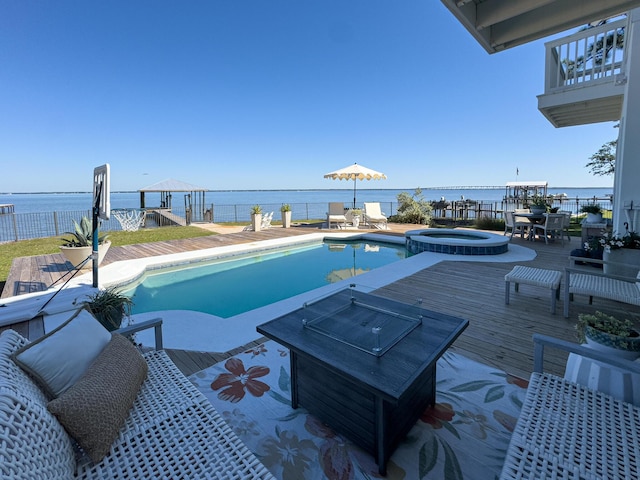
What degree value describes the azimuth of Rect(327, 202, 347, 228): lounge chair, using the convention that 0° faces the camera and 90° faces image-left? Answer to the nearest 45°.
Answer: approximately 0°

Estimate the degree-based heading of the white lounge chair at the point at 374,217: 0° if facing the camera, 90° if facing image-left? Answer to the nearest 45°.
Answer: approximately 315°

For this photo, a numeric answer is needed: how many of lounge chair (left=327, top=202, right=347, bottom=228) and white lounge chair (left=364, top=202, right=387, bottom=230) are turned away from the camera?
0

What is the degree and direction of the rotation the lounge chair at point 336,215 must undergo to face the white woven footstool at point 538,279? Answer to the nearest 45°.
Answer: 0° — it already faces it

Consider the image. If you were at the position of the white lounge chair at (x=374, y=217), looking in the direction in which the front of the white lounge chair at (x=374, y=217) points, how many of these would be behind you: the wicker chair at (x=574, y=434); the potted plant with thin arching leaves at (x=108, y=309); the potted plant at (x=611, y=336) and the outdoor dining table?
0

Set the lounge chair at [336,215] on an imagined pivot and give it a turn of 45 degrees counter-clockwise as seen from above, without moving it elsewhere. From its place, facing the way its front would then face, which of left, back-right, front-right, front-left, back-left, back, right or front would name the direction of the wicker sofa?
front-right

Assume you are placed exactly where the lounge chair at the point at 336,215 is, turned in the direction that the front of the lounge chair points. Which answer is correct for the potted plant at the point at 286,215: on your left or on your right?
on your right

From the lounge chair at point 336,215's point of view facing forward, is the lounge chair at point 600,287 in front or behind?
in front

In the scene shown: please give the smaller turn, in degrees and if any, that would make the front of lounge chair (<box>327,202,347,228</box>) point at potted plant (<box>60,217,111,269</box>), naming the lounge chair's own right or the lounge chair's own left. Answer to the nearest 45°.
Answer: approximately 45° to the lounge chair's own right

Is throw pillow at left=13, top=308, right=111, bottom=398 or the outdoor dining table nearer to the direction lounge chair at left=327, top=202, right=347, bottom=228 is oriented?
the throw pillow

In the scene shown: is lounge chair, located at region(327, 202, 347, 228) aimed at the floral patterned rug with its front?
yes

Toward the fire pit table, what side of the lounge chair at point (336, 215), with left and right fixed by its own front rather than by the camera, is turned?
front

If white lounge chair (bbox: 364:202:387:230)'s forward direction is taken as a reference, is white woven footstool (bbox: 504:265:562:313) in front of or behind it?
in front

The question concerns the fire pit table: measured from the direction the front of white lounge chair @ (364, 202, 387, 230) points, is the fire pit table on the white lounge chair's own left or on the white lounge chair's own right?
on the white lounge chair's own right

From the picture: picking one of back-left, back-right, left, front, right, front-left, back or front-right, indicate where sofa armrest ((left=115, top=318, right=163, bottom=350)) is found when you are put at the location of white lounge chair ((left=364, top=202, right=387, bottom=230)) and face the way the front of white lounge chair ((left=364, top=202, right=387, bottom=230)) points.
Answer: front-right

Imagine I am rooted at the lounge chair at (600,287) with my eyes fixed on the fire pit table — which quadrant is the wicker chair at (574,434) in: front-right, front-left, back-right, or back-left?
front-left

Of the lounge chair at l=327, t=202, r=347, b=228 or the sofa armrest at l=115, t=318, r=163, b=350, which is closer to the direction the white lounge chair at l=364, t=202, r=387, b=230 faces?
the sofa armrest

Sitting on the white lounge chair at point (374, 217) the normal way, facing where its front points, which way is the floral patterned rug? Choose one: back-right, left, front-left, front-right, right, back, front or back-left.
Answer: front-right

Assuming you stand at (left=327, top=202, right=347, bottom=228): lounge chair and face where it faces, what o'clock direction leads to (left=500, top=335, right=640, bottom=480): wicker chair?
The wicker chair is roughly at 12 o'clock from the lounge chair.
